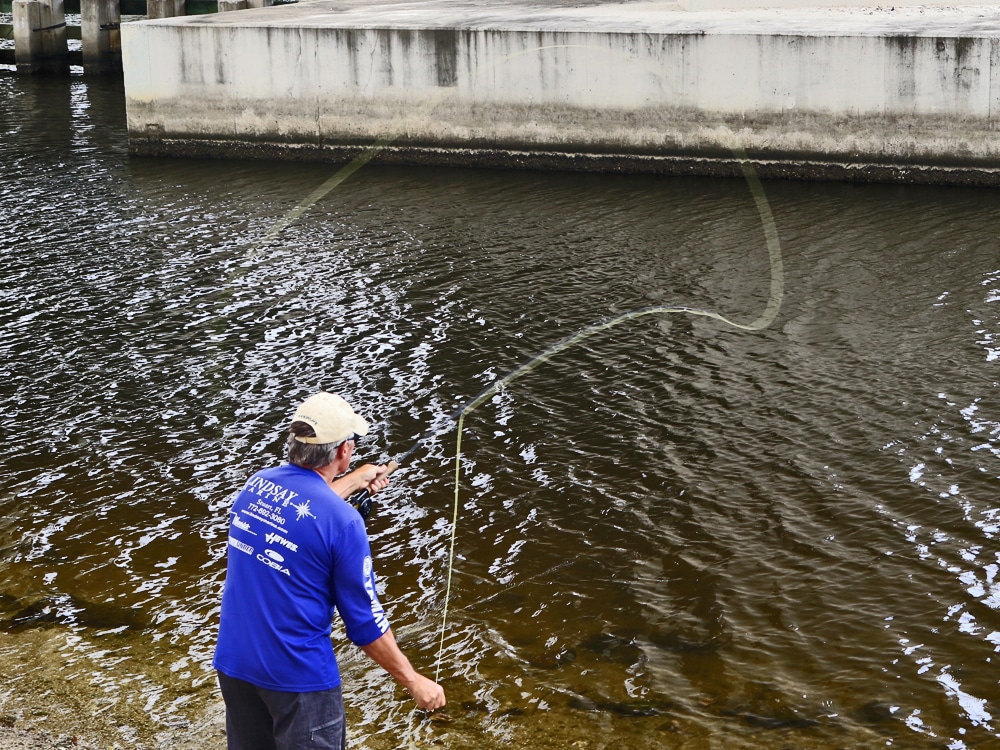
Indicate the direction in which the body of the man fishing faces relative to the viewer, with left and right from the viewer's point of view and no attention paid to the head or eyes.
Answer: facing away from the viewer and to the right of the viewer

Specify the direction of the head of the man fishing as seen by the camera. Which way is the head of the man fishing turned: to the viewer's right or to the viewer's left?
to the viewer's right

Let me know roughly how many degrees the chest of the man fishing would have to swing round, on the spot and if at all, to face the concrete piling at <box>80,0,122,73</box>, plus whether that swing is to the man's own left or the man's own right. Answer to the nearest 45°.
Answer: approximately 45° to the man's own left
